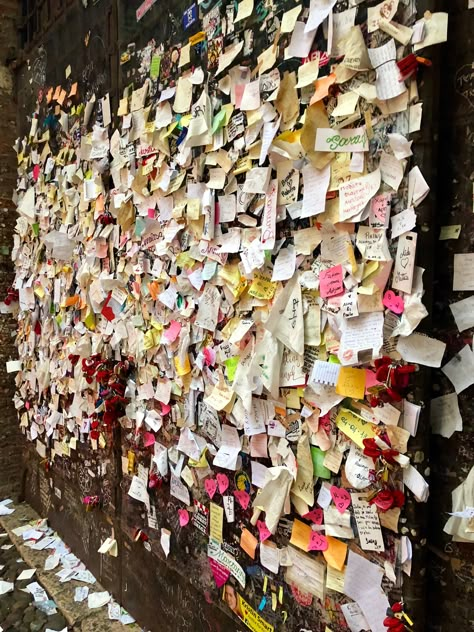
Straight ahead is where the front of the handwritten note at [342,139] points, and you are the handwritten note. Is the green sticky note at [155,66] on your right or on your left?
on your right

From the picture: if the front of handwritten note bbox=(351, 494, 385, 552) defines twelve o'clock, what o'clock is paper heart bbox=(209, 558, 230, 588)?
The paper heart is roughly at 4 o'clock from the handwritten note.

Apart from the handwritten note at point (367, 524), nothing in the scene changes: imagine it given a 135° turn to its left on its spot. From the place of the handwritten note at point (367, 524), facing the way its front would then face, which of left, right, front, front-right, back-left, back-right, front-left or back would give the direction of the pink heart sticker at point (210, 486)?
left

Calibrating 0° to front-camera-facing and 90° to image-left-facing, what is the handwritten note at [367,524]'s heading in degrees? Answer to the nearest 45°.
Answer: approximately 0°

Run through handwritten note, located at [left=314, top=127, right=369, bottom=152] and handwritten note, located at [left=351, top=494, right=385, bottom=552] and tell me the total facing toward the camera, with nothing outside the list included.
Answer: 2
